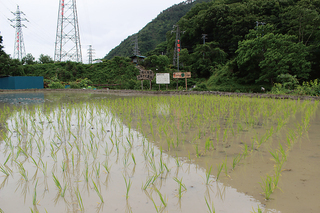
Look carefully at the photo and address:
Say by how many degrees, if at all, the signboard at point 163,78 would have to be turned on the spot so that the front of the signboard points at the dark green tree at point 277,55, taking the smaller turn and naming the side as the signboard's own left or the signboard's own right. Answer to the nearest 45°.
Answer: approximately 90° to the signboard's own left

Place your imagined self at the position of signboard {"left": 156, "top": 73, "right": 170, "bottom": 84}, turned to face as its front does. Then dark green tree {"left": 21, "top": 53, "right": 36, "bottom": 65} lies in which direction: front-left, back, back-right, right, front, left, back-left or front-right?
back-right

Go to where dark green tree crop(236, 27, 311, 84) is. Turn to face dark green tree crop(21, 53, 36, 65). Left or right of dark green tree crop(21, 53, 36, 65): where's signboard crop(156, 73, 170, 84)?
left

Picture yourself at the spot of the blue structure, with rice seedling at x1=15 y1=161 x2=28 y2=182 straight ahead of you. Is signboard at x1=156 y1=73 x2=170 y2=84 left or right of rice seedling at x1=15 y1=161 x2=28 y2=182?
left

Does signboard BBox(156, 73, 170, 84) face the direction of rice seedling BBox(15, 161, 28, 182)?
yes

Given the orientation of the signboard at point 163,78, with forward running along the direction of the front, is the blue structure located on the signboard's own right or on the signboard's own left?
on the signboard's own right
